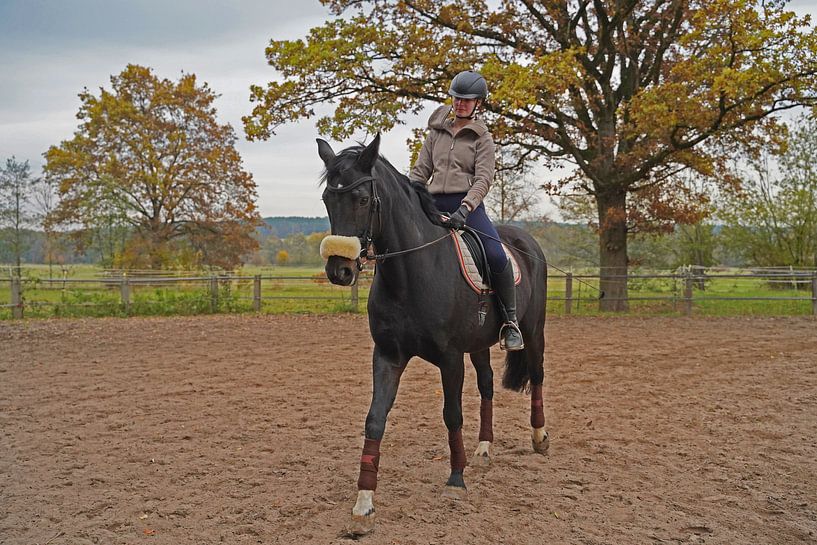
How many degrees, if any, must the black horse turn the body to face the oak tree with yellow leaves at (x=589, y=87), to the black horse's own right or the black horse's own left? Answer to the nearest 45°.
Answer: approximately 135° to the black horse's own right

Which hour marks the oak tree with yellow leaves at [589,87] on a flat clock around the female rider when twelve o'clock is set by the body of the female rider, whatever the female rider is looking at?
The oak tree with yellow leaves is roughly at 5 o'clock from the female rider.

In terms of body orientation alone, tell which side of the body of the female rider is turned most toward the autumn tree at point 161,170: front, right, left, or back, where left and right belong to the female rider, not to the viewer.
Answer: right

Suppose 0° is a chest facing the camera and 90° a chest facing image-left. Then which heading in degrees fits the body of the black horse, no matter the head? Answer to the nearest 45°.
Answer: approximately 45°

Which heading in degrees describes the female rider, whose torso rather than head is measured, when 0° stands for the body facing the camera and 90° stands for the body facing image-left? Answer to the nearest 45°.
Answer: approximately 45°
